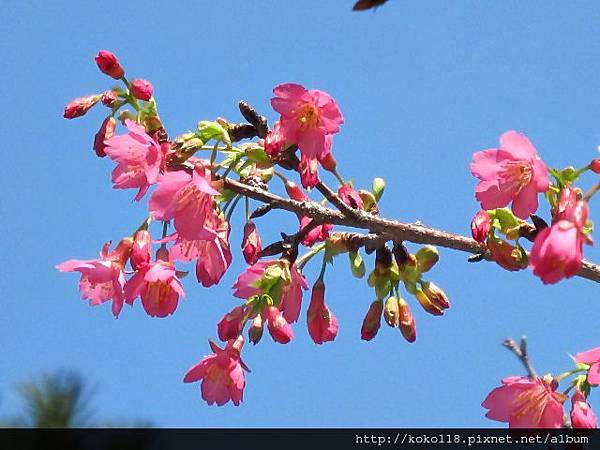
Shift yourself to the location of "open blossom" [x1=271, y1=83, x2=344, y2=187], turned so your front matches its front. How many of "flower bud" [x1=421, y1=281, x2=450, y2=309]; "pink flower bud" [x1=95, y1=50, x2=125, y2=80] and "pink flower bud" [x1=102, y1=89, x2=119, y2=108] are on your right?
2

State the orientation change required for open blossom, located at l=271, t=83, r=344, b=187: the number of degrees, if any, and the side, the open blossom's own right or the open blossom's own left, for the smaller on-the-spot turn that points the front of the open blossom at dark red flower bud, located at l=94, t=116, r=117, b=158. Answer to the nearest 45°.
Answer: approximately 90° to the open blossom's own right

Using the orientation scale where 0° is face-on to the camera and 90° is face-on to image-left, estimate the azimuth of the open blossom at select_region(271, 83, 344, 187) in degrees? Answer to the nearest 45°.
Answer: approximately 0°

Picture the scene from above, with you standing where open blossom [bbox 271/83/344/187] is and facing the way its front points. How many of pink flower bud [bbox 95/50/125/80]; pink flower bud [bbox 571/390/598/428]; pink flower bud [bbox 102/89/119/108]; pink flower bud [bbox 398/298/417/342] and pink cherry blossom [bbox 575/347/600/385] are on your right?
2
